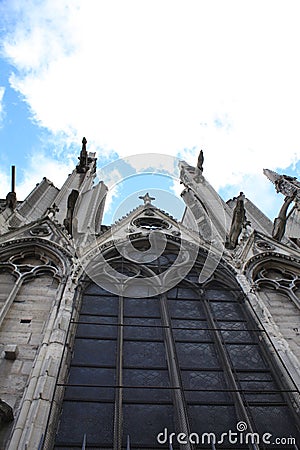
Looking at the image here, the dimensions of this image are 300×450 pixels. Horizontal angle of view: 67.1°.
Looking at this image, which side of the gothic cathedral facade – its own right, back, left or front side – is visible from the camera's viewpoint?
front
